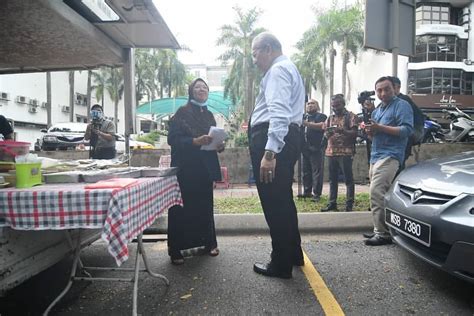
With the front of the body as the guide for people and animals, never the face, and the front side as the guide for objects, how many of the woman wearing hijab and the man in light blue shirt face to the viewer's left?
1

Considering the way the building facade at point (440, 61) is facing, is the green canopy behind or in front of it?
in front

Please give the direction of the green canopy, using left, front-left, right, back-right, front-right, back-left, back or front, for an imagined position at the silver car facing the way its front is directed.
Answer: right

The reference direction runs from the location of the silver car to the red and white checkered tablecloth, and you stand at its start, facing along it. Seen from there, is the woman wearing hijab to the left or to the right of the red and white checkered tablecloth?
right

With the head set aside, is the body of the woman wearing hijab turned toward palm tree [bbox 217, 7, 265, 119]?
no

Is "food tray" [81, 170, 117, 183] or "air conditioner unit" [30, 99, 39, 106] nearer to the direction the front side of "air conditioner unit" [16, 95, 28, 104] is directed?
the food tray

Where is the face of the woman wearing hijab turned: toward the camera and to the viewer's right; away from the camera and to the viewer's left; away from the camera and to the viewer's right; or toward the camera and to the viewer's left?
toward the camera and to the viewer's right

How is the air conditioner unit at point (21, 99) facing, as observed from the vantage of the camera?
facing the viewer and to the right of the viewer

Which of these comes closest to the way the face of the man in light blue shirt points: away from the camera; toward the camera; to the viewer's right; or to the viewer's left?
to the viewer's left

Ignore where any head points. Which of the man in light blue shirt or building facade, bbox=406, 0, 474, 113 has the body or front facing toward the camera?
the building facade

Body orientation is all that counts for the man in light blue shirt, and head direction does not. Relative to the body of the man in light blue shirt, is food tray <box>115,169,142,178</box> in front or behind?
in front

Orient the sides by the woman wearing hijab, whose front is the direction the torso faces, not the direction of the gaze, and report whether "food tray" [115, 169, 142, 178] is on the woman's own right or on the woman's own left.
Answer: on the woman's own right

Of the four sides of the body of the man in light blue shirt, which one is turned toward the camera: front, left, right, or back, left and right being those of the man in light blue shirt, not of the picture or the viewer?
left

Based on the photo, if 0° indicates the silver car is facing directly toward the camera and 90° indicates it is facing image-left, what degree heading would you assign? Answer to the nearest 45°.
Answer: approximately 45°

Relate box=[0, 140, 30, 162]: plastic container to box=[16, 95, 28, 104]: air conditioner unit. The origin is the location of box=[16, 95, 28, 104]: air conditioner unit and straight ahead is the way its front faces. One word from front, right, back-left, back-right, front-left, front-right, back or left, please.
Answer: front-right

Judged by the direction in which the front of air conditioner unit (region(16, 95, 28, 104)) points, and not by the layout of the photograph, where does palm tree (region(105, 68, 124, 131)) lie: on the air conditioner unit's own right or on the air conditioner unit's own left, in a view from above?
on the air conditioner unit's own left

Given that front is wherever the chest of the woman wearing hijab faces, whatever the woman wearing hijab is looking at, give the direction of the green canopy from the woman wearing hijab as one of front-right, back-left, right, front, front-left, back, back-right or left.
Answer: back-left
